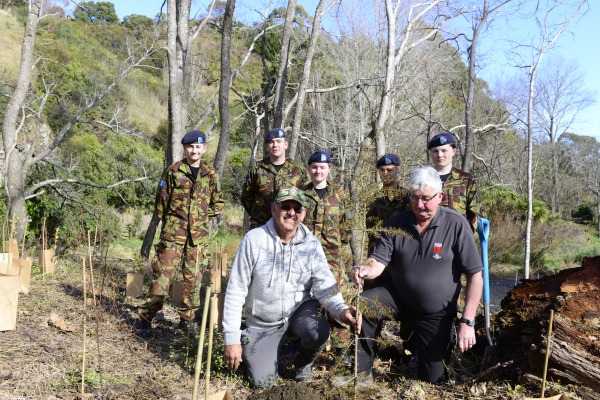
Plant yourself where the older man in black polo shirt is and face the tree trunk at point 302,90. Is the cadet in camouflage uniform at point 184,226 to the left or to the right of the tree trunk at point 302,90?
left

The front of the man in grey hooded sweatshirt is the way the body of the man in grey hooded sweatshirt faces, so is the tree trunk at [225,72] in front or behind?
behind

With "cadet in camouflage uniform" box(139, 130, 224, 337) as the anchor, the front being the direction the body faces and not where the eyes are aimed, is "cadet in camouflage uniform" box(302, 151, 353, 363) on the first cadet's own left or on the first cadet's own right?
on the first cadet's own left

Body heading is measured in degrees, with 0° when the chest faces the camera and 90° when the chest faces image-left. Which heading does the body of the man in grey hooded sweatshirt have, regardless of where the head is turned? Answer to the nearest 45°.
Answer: approximately 0°

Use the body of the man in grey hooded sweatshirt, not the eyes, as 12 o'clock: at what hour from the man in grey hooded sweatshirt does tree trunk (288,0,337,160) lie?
The tree trunk is roughly at 6 o'clock from the man in grey hooded sweatshirt.

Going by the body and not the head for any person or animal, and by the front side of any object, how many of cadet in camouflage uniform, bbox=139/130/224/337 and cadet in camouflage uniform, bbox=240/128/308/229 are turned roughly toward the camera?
2
